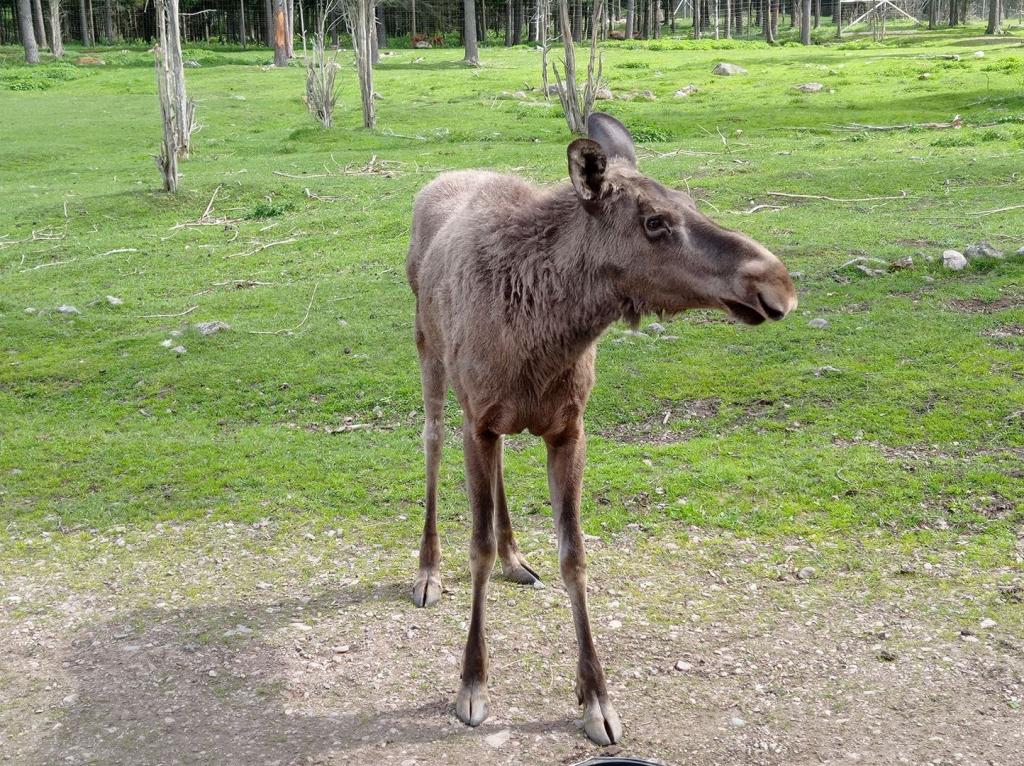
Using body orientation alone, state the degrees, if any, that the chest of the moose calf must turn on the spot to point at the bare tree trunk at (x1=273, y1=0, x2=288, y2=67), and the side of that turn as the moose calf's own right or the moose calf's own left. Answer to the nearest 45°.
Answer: approximately 135° to the moose calf's own left

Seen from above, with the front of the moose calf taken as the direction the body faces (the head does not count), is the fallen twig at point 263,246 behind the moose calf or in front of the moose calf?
behind

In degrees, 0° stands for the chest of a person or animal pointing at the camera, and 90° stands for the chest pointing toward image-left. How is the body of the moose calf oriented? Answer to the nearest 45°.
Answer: approximately 315°

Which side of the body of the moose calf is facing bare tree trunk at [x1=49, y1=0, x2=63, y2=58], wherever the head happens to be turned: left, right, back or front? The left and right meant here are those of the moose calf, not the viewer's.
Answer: back

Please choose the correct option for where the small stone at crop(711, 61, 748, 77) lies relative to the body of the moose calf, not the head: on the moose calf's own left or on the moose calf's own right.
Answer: on the moose calf's own left

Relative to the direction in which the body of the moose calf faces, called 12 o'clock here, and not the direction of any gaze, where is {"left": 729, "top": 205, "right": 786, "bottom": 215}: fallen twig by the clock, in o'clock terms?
The fallen twig is roughly at 8 o'clock from the moose calf.

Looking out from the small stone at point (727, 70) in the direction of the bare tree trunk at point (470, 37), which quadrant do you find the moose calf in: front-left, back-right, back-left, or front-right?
back-left

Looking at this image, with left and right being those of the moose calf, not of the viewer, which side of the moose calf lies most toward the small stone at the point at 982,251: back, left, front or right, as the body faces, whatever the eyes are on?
left

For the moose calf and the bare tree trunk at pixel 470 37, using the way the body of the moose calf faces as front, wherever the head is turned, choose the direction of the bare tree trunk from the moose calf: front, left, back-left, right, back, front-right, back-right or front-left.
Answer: back-left

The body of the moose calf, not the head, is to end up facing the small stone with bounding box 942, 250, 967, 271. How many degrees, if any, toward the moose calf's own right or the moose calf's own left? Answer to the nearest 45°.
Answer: approximately 90° to the moose calf's own left

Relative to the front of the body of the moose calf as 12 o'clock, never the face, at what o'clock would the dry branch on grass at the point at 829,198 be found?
The dry branch on grass is roughly at 8 o'clock from the moose calf.

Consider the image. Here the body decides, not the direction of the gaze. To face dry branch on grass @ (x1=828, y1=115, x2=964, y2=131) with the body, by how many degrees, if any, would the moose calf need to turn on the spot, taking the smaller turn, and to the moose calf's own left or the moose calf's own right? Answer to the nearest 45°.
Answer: approximately 135° to the moose calf's own left

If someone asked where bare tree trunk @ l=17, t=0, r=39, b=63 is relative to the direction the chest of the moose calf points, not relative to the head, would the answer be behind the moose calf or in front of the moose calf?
behind
